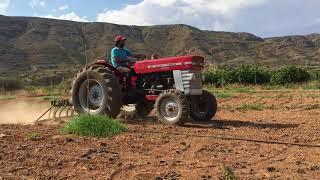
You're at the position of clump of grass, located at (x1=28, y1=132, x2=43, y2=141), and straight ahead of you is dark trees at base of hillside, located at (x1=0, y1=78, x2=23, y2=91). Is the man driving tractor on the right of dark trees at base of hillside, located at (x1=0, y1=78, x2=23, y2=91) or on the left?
right

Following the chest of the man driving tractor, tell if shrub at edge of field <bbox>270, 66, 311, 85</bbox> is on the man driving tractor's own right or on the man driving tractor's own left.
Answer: on the man driving tractor's own left

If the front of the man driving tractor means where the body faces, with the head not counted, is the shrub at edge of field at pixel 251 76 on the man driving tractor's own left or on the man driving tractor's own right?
on the man driving tractor's own left

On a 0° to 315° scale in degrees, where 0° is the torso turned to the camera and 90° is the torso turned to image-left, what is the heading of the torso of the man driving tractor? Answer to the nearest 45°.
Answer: approximately 315°

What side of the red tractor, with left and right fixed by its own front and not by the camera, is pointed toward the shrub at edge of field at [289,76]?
left

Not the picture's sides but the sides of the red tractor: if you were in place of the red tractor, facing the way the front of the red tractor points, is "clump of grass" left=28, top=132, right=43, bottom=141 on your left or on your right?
on your right

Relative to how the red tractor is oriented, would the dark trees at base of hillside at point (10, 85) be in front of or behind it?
behind
